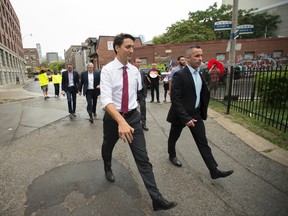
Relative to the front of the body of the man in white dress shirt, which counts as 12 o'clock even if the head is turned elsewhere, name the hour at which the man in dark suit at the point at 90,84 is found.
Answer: The man in dark suit is roughly at 7 o'clock from the man in white dress shirt.

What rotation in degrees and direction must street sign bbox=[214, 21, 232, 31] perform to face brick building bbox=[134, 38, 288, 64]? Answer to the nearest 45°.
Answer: approximately 180°

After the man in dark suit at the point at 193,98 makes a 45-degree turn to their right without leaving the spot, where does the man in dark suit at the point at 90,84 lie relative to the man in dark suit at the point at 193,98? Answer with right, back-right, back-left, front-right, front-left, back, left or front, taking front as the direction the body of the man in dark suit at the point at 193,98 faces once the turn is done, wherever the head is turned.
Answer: back-right

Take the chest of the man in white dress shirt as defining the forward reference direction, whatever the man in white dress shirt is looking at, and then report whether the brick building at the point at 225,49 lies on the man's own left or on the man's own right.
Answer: on the man's own left

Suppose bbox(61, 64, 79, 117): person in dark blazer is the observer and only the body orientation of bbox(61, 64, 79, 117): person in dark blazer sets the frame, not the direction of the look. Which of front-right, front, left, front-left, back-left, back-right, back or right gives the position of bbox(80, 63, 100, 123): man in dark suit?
front-left

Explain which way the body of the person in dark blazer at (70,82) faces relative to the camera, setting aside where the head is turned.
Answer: toward the camera

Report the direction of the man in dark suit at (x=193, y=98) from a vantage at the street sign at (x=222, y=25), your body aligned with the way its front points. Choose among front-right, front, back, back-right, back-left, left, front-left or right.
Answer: front

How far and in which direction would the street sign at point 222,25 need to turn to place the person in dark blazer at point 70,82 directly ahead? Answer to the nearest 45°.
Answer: approximately 45° to its right

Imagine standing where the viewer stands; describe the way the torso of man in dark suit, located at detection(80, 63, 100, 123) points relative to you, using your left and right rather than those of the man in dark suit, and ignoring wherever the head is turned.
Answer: facing the viewer

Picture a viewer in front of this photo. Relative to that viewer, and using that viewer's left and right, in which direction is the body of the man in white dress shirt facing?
facing the viewer and to the right of the viewer

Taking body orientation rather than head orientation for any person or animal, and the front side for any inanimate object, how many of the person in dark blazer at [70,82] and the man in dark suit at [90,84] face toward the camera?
2

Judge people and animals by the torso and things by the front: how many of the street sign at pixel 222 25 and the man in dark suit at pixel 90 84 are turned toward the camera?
2
